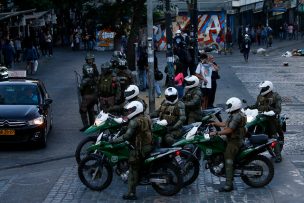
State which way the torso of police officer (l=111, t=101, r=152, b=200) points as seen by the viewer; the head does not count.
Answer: to the viewer's left

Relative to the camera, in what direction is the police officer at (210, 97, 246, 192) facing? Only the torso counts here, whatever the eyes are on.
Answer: to the viewer's left

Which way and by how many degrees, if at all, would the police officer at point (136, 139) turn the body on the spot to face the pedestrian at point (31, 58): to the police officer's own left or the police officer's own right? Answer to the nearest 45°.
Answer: approximately 90° to the police officer's own right

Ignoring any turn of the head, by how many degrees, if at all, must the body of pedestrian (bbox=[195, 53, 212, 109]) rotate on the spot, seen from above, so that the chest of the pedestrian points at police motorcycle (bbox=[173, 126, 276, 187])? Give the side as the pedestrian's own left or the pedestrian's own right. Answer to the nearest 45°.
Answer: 0° — they already face it

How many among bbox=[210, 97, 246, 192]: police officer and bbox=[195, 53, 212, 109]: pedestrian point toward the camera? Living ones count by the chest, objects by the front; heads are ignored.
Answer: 1

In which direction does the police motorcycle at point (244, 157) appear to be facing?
to the viewer's left

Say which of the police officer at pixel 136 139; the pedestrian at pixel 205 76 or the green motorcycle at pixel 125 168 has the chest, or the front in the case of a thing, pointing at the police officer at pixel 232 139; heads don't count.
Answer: the pedestrian

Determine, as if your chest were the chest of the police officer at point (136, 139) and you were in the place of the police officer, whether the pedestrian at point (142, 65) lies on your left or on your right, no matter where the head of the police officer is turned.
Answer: on your right

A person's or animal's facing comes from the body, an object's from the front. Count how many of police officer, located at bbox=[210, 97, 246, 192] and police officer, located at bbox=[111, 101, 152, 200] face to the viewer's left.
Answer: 2

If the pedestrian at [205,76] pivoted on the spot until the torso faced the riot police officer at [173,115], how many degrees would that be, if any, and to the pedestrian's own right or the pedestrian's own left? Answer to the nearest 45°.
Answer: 0° — they already face them
